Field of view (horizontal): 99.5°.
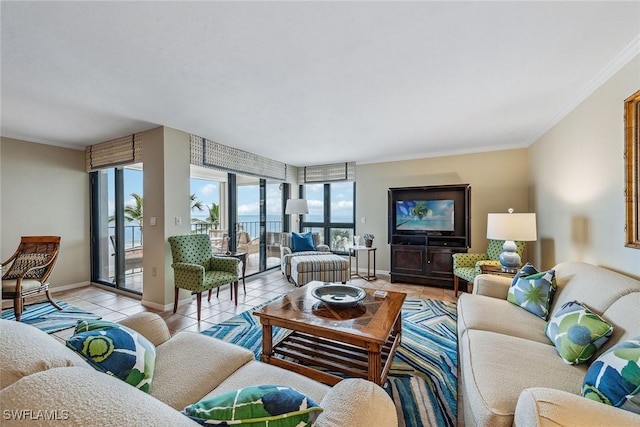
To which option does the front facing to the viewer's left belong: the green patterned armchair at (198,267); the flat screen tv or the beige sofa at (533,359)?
the beige sofa

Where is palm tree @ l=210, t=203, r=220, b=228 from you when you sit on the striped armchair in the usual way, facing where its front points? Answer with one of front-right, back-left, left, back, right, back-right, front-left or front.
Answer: back

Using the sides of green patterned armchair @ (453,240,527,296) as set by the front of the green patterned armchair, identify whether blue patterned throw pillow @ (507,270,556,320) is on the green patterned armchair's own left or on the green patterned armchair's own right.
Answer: on the green patterned armchair's own left

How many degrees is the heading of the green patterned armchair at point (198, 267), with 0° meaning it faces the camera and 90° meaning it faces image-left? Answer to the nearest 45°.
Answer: approximately 315°

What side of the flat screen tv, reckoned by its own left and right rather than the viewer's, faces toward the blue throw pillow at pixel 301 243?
right

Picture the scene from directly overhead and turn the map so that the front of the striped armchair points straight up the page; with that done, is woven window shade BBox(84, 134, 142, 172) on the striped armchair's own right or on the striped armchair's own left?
on the striped armchair's own right

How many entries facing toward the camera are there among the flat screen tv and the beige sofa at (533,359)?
1

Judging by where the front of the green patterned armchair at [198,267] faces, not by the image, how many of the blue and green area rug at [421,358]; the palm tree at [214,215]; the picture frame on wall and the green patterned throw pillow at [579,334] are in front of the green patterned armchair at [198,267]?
3

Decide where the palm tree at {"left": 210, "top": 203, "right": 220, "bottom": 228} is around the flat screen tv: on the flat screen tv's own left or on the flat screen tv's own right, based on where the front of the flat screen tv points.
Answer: on the flat screen tv's own right
